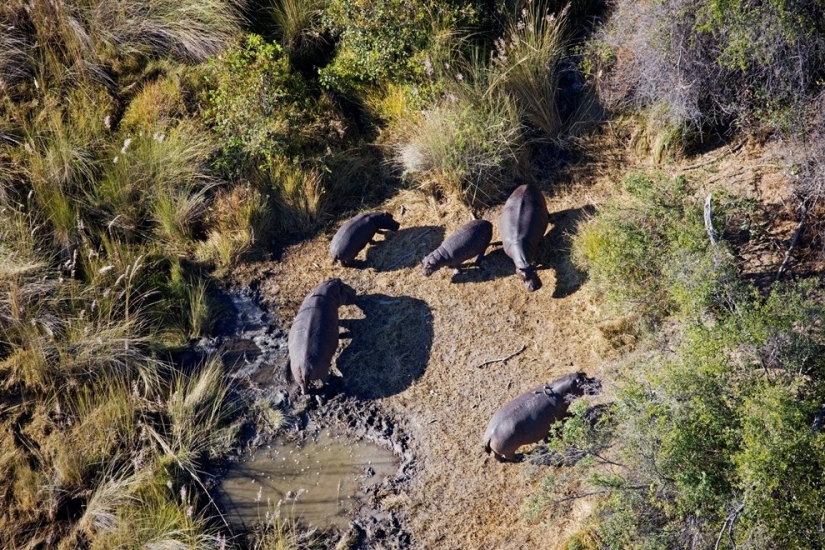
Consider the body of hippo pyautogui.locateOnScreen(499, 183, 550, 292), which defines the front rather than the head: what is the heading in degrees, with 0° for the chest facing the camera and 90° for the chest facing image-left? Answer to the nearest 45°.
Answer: approximately 0°

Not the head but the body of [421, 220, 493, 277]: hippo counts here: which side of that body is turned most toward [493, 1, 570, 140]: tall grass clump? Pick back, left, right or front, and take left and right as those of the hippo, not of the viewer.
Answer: back

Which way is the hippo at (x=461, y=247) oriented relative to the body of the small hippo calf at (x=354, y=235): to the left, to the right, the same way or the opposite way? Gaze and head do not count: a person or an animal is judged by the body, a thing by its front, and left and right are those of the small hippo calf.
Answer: the opposite way

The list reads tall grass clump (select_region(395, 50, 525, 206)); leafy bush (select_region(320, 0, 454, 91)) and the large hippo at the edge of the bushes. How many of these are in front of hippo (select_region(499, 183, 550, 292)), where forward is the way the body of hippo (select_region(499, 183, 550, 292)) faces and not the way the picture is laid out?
1

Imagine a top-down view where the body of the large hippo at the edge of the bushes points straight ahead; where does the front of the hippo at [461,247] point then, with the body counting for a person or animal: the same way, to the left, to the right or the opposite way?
the opposite way

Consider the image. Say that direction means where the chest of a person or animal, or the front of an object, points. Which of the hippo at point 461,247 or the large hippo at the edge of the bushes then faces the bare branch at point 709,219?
the large hippo at the edge of the bushes

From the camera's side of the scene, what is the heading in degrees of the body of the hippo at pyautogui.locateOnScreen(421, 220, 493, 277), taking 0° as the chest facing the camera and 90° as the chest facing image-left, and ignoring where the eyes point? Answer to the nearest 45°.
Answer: approximately 45°

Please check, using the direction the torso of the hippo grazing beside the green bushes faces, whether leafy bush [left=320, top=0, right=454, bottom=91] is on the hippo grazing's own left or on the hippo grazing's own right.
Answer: on the hippo grazing's own left

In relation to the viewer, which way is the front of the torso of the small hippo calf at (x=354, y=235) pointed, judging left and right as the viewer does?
facing away from the viewer and to the right of the viewer

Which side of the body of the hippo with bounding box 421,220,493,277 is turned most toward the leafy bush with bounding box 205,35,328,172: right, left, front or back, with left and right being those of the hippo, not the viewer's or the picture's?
right

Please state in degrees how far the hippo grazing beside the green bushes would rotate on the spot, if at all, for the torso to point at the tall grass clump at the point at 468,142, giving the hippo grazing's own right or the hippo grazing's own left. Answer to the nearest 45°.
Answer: approximately 45° to the hippo grazing's own left

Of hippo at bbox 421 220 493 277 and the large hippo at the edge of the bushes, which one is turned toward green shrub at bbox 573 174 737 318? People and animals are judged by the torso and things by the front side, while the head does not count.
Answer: the large hippo at the edge of the bushes
